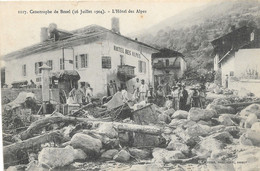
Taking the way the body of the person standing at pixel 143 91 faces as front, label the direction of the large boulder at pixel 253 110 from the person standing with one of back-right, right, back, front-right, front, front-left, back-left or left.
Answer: left

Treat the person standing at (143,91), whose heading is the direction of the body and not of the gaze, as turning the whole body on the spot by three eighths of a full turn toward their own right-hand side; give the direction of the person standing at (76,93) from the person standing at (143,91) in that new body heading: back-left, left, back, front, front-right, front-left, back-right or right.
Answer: front-left

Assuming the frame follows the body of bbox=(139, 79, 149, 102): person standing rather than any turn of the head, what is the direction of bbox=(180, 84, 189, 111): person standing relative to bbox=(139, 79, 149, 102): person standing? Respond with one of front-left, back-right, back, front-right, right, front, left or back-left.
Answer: left

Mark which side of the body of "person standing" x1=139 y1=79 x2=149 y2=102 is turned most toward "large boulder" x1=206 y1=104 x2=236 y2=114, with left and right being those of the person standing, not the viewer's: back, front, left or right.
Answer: left

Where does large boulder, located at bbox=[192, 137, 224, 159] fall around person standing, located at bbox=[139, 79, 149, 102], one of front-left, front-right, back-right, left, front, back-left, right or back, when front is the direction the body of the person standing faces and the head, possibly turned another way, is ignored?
front

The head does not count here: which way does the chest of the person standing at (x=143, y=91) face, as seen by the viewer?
toward the camera

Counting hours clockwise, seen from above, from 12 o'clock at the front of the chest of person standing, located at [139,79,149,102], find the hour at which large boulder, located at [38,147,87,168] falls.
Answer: The large boulder is roughly at 12 o'clock from the person standing.

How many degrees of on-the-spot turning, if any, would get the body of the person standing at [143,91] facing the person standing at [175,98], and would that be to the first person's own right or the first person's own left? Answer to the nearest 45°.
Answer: approximately 90° to the first person's own left

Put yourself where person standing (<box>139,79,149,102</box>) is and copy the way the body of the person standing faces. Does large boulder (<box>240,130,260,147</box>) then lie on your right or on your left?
on your left

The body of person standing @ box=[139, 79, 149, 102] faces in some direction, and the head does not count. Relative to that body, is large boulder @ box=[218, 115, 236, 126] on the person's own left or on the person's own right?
on the person's own left

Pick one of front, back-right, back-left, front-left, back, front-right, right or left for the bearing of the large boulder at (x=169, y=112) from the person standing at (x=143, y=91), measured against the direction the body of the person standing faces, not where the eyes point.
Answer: left

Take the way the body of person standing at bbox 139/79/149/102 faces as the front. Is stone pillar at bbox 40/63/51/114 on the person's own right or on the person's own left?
on the person's own right

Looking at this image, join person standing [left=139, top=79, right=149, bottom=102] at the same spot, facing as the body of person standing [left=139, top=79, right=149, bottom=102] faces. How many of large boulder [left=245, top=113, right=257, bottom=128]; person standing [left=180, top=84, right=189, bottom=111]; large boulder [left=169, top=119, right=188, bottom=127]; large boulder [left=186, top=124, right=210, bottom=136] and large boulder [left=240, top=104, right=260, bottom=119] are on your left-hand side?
5
